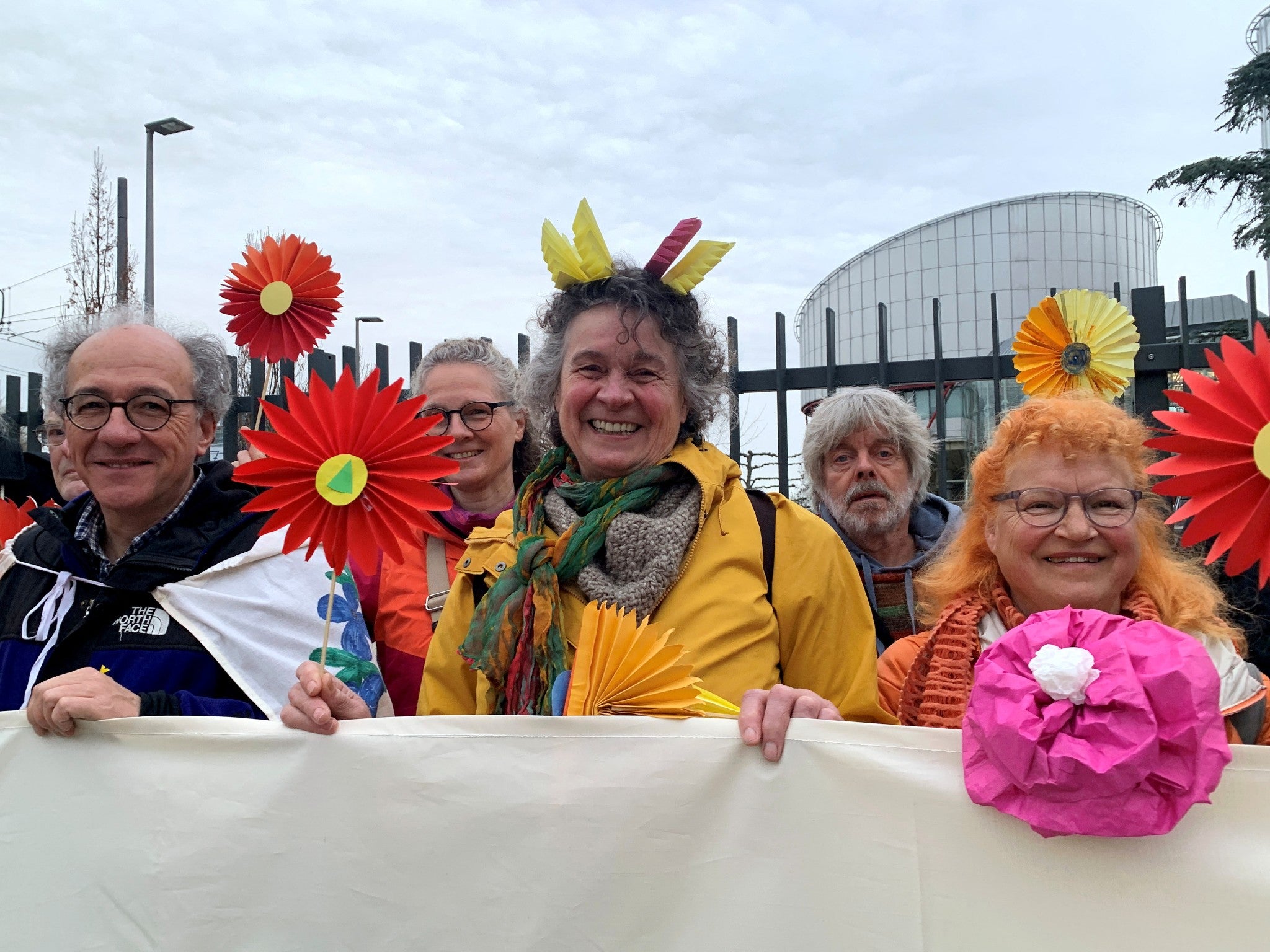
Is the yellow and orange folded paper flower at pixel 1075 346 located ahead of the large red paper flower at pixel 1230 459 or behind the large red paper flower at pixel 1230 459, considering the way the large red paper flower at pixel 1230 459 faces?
behind

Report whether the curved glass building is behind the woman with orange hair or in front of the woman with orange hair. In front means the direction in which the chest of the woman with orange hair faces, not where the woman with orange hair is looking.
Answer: behind

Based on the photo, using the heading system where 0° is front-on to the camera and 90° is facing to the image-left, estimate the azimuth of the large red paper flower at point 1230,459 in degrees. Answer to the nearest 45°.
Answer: approximately 0°

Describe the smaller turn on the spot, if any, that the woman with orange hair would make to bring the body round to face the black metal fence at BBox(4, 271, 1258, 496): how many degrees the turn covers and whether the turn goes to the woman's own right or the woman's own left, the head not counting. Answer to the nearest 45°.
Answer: approximately 180°

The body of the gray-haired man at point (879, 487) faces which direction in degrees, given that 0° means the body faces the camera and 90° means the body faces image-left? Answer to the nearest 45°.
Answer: approximately 0°

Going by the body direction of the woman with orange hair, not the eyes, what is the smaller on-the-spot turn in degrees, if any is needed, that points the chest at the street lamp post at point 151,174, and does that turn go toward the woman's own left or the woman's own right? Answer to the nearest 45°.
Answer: approximately 135° to the woman's own right
